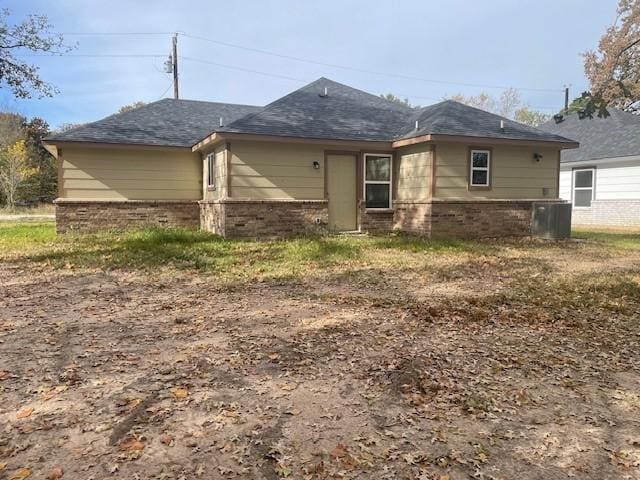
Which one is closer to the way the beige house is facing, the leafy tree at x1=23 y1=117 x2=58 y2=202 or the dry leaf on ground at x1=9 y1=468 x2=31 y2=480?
the leafy tree

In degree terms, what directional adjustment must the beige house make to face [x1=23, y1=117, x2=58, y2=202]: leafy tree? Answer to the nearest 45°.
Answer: approximately 45° to its left

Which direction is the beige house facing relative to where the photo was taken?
away from the camera

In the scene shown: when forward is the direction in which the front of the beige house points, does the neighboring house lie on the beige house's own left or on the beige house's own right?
on the beige house's own right

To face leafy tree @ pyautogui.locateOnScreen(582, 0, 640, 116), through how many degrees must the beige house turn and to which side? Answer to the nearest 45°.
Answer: approximately 45° to its right

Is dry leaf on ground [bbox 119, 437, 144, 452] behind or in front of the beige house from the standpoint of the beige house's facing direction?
behind

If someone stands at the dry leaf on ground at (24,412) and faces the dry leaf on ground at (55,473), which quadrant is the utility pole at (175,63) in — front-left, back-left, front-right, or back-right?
back-left

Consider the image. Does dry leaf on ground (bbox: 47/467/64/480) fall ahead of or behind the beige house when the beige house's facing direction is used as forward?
behind

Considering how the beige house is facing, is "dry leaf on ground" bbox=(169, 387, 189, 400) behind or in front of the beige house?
behind

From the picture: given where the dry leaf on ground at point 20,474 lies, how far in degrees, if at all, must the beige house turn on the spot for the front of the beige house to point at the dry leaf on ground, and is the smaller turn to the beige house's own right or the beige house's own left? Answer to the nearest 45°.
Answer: approximately 180°

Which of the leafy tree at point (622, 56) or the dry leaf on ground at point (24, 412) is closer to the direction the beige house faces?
the leafy tree

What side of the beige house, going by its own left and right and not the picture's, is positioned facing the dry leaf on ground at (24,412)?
back

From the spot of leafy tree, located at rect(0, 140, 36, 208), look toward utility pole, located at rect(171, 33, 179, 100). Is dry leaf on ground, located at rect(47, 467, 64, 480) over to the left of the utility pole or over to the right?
right
